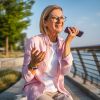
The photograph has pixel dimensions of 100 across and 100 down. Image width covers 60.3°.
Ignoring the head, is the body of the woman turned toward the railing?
no

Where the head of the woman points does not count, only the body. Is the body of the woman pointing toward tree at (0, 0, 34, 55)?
no

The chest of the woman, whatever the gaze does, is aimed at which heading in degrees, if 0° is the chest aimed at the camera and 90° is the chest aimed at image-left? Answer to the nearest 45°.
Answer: approximately 315°

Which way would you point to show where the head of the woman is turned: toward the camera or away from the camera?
toward the camera
